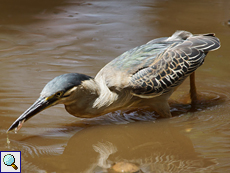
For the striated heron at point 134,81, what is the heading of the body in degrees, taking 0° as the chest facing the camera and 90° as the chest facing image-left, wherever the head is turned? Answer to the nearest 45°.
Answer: approximately 90°
